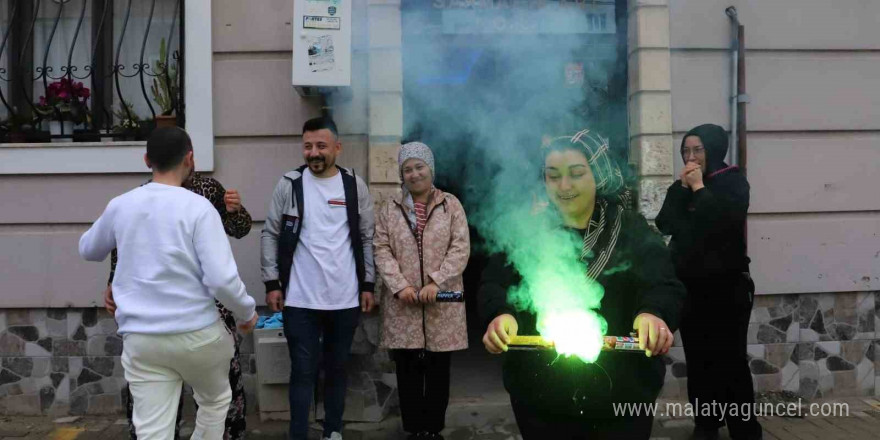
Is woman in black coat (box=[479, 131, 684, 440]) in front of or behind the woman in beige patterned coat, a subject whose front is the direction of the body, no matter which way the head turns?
in front

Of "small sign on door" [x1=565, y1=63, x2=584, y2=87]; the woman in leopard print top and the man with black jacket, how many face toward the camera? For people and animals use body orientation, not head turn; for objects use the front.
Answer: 3

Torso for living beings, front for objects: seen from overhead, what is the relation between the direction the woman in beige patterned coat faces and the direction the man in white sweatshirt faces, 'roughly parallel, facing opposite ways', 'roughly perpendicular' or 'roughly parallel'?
roughly parallel, facing opposite ways

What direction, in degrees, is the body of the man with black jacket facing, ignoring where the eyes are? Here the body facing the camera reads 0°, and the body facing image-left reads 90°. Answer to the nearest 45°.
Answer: approximately 0°

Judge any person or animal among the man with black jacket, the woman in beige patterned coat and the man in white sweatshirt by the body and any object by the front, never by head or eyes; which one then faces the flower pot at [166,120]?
the man in white sweatshirt

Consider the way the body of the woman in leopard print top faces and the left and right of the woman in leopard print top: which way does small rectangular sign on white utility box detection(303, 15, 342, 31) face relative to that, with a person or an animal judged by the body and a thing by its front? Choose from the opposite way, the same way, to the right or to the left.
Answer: the same way

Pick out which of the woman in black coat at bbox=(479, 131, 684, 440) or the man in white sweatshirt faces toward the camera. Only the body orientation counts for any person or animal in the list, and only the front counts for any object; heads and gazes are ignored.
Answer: the woman in black coat

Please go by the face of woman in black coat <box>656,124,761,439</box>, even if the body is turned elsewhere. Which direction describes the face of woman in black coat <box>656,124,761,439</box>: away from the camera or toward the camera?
toward the camera

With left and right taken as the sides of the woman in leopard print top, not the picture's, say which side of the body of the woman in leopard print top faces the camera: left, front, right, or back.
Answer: front

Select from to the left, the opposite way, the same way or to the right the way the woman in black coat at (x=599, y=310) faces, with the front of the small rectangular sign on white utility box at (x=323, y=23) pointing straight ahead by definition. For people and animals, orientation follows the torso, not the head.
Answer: the same way

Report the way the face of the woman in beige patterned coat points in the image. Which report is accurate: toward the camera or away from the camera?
toward the camera

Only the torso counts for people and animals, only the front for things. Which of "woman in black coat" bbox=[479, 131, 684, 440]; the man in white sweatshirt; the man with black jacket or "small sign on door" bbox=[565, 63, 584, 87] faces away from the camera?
the man in white sweatshirt

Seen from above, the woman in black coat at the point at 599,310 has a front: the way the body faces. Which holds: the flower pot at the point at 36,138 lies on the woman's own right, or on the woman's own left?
on the woman's own right

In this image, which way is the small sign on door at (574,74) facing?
toward the camera
